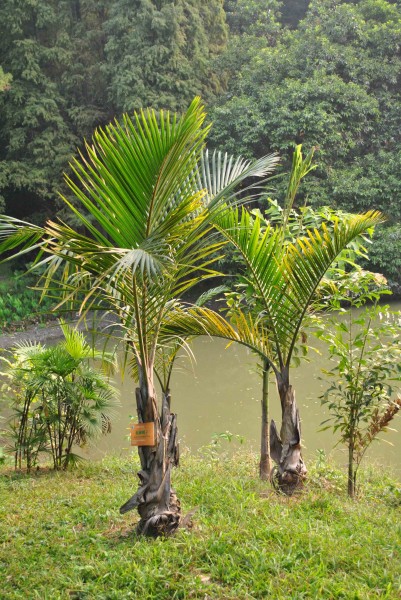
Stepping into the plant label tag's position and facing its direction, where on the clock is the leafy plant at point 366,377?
The leafy plant is roughly at 8 o'clock from the plant label tag.

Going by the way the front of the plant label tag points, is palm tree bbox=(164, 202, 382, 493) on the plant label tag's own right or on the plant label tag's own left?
on the plant label tag's own left

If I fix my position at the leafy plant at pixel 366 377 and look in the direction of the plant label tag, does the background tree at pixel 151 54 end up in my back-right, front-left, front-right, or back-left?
back-right

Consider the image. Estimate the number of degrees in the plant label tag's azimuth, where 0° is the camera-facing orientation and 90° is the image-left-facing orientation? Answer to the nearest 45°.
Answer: approximately 0°

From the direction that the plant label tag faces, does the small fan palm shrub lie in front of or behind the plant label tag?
behind

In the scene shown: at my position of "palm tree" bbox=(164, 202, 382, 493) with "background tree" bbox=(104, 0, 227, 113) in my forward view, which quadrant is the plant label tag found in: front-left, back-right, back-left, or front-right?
back-left

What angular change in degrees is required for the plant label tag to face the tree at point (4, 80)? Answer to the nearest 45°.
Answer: approximately 180°

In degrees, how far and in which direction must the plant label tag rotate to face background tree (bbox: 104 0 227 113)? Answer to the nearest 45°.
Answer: approximately 180°
